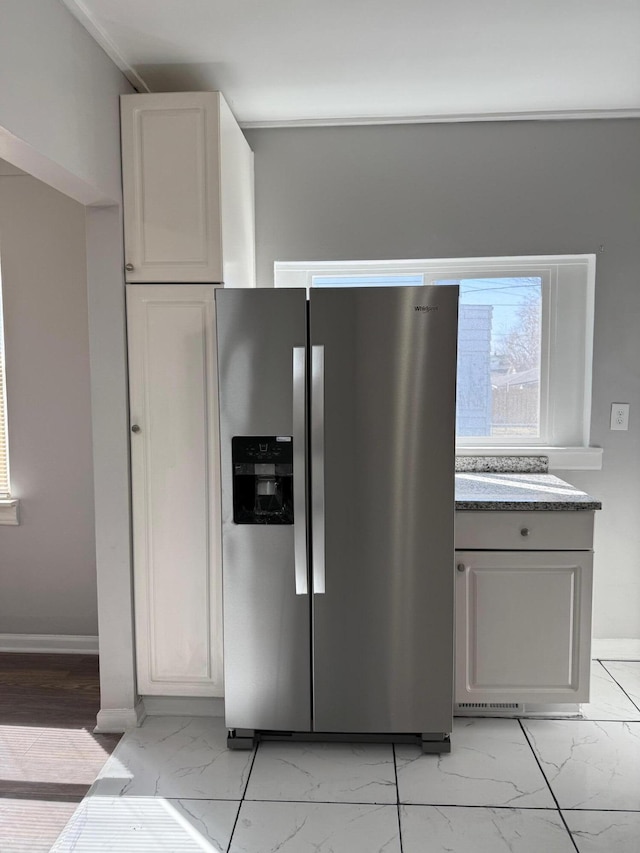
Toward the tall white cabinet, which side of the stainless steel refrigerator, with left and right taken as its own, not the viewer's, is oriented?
right

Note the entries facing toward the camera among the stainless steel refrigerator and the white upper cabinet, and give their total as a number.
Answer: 2

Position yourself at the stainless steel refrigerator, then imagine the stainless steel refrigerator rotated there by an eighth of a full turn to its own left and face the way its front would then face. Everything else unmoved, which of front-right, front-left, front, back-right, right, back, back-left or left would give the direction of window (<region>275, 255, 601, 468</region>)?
left

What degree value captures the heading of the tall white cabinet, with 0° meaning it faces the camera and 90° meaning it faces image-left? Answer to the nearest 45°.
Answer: approximately 0°

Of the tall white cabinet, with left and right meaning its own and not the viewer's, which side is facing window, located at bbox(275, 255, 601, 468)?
left

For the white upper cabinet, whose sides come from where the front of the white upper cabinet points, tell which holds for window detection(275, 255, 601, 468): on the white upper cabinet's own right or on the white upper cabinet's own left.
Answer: on the white upper cabinet's own left
